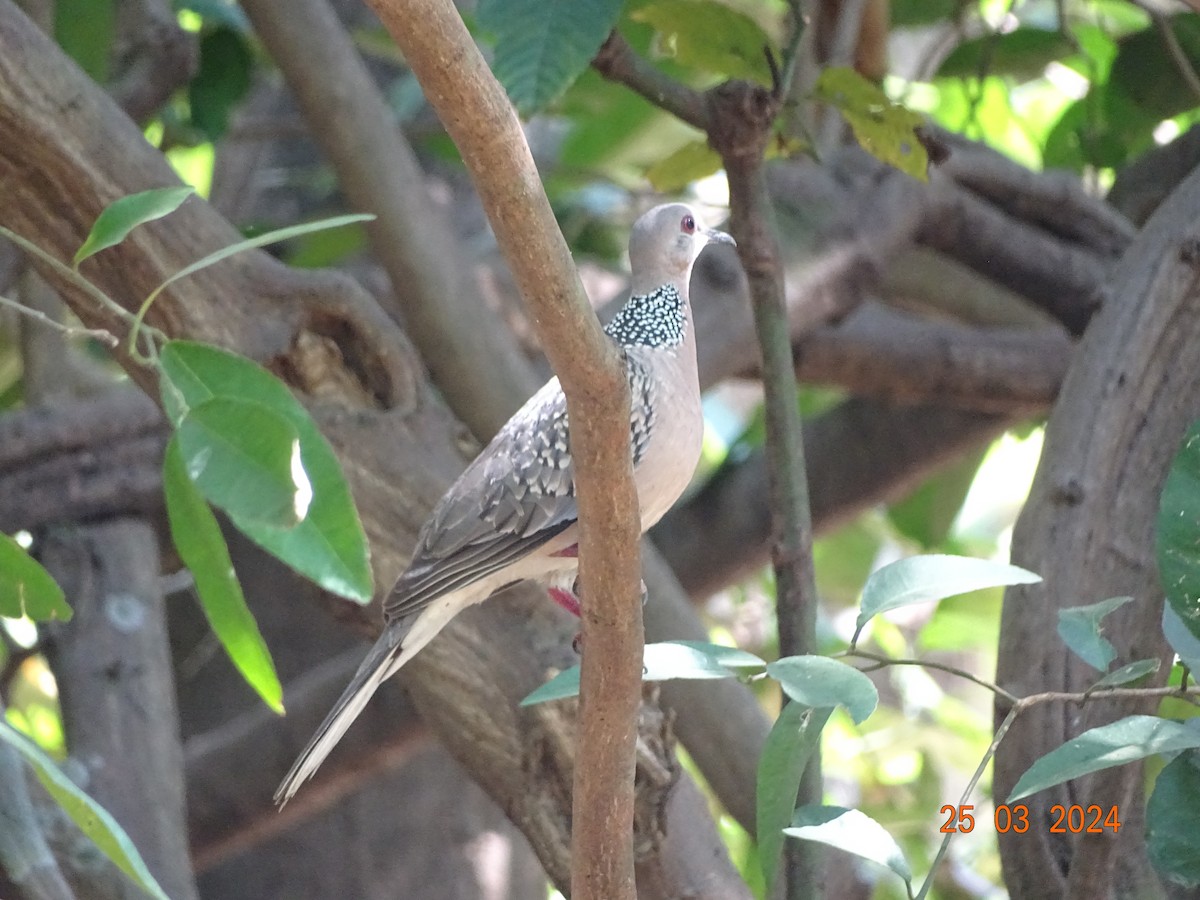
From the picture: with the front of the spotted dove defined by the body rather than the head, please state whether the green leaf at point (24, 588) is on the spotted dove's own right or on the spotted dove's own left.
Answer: on the spotted dove's own right

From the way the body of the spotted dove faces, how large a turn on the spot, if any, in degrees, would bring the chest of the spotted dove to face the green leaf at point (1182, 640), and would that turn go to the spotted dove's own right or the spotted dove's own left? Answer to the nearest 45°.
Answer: approximately 45° to the spotted dove's own right

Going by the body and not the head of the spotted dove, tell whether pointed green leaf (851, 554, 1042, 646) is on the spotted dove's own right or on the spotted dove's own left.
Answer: on the spotted dove's own right

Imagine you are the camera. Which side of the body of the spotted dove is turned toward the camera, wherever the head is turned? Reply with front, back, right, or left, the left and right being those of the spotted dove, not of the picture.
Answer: right

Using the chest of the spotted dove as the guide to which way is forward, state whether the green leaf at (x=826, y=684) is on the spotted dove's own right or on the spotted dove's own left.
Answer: on the spotted dove's own right

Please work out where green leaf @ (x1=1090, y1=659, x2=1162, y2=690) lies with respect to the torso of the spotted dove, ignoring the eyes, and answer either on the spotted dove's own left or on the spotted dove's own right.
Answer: on the spotted dove's own right

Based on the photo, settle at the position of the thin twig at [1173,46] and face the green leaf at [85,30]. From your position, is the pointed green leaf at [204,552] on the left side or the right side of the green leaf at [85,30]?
left
